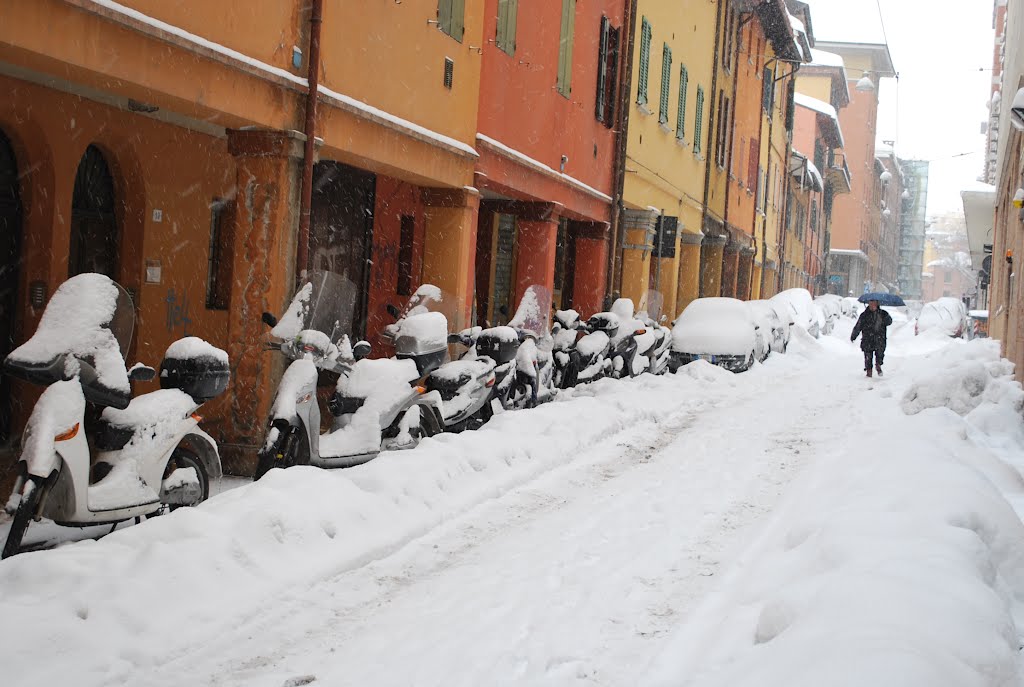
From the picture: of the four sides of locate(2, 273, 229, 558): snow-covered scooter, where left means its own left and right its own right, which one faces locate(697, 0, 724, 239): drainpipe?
back

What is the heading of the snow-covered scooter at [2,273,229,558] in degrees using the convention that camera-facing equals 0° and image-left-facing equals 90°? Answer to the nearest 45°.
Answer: approximately 45°

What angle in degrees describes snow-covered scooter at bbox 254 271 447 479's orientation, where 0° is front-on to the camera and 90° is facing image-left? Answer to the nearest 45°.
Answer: approximately 45°

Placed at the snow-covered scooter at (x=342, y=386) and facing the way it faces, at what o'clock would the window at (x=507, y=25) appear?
The window is roughly at 5 o'clock from the snow-covered scooter.
